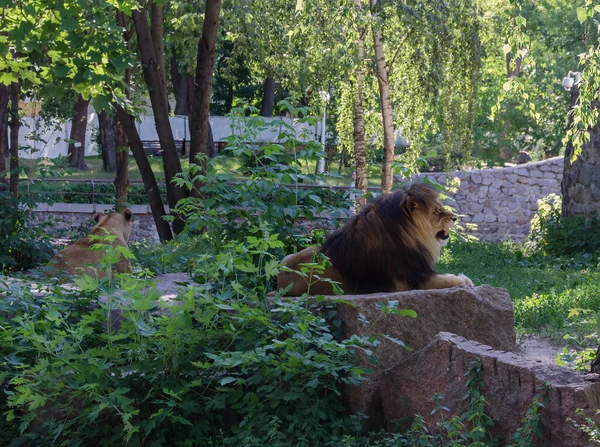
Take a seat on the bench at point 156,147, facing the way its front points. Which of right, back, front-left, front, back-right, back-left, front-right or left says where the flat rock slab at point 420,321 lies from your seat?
front

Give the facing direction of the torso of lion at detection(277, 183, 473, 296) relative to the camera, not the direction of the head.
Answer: to the viewer's right

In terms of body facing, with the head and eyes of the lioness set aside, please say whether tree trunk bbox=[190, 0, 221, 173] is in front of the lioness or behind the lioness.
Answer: in front

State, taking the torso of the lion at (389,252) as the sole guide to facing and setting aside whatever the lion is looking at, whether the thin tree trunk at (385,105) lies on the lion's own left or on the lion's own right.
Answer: on the lion's own left

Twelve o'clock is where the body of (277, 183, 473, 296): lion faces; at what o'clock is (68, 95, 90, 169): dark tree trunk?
The dark tree trunk is roughly at 8 o'clock from the lion.

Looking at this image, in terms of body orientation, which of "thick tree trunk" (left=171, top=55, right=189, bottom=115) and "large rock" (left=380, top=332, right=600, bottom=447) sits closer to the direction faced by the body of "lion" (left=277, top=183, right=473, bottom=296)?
the large rock

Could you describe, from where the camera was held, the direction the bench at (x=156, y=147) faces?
facing the viewer

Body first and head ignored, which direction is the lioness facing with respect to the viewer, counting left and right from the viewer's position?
facing away from the viewer and to the right of the viewer

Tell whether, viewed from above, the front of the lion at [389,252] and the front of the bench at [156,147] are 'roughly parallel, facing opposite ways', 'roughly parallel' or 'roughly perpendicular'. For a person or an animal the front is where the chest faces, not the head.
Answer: roughly perpendicular

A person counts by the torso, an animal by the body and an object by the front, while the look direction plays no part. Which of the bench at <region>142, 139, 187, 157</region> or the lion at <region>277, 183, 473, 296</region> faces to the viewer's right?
the lion

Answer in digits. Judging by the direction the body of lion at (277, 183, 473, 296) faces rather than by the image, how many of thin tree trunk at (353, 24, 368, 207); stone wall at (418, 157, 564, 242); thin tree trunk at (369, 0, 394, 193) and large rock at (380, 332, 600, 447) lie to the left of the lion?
3

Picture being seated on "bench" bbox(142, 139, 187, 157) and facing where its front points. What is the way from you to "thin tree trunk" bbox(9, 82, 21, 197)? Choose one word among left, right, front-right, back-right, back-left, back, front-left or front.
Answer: front

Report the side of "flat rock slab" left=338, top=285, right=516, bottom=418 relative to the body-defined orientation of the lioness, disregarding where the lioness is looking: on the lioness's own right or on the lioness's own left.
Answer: on the lioness's own right

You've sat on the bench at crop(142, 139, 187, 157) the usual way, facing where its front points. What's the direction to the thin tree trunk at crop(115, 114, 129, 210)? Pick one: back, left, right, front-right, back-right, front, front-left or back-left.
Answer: front

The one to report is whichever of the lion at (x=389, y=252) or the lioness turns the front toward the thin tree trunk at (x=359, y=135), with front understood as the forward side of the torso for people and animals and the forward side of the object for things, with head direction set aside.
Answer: the lioness
